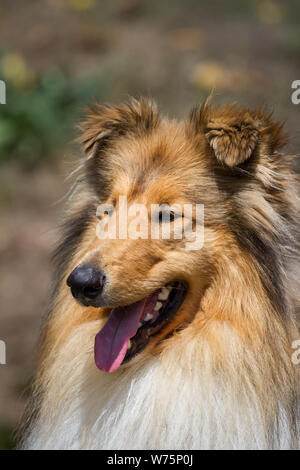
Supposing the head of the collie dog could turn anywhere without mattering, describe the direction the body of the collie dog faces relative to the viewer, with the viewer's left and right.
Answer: facing the viewer and to the left of the viewer
